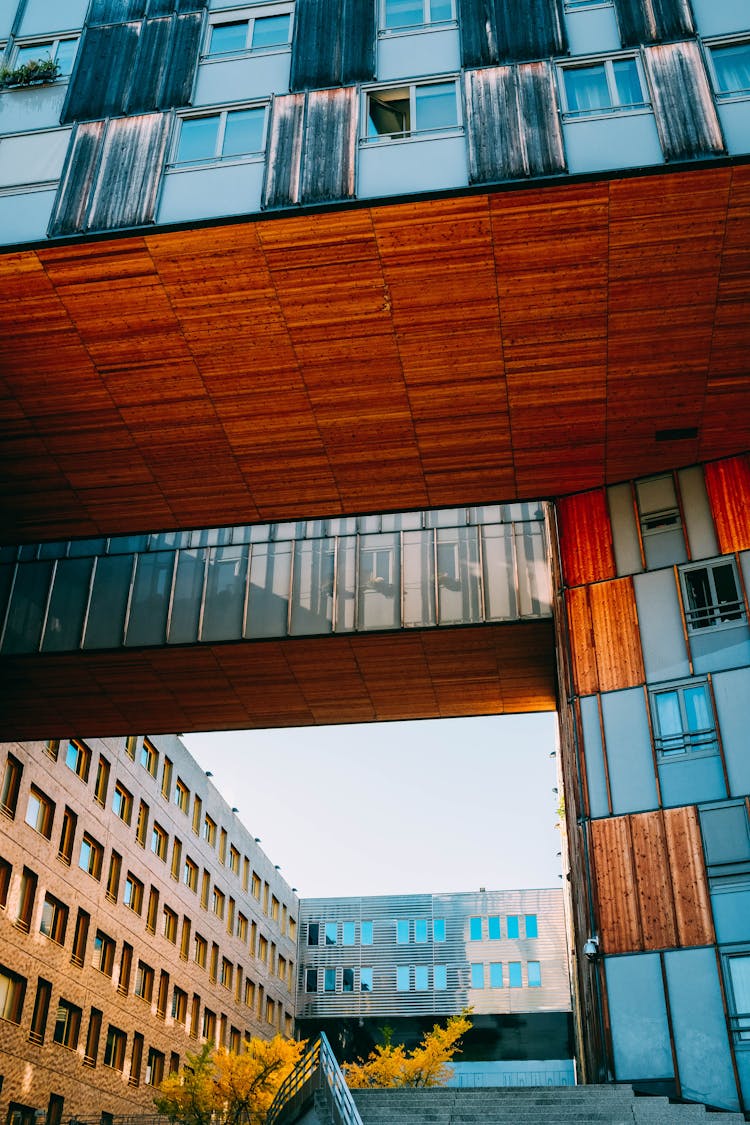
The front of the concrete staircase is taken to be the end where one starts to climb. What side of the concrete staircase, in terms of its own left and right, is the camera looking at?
front

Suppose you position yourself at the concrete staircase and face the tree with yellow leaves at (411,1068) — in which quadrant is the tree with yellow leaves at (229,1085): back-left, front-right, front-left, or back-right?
front-left

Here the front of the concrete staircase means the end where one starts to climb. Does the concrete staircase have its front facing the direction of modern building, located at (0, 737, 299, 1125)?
no

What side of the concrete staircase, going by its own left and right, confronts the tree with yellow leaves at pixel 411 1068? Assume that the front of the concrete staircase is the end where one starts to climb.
back

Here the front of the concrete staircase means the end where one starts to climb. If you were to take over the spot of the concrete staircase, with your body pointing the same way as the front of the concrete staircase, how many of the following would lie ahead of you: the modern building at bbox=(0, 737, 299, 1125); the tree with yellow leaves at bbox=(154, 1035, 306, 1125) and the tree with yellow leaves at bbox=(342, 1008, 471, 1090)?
0

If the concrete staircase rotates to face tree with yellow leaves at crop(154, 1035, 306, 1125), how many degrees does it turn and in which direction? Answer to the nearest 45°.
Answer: approximately 135° to its right
